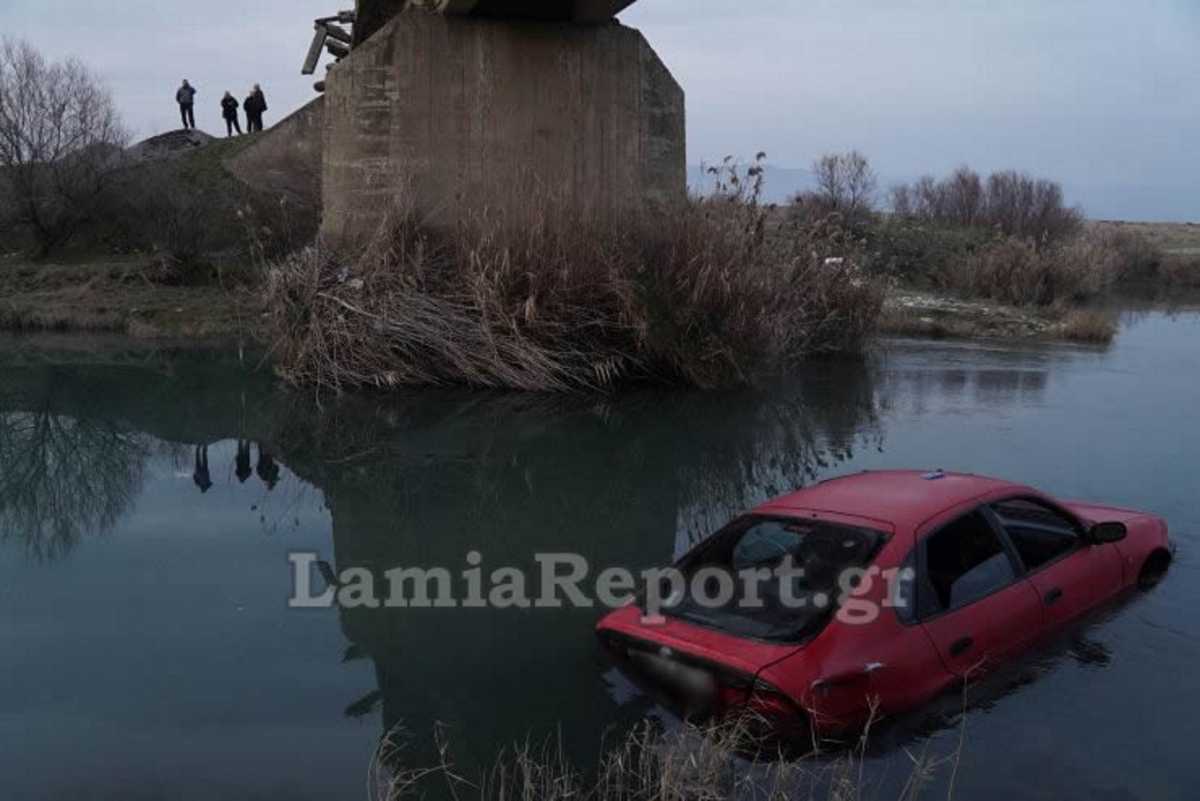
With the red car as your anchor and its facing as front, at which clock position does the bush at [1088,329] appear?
The bush is roughly at 11 o'clock from the red car.

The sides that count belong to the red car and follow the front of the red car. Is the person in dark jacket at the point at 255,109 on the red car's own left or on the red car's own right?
on the red car's own left

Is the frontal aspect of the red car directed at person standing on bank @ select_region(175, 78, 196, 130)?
no

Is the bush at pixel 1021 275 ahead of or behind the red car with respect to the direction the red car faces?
ahead

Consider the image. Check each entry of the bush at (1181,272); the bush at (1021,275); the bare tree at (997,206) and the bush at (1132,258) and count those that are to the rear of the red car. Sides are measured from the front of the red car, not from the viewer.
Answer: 0

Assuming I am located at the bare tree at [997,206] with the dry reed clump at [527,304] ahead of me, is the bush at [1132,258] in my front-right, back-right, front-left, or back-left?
back-left

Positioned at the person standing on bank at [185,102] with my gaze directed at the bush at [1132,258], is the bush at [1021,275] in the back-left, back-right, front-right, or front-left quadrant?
front-right

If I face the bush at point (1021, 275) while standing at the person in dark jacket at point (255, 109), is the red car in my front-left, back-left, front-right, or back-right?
front-right

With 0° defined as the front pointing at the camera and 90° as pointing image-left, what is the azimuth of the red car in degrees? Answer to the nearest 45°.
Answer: approximately 225°

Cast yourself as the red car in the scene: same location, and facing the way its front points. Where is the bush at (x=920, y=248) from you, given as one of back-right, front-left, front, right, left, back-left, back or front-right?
front-left

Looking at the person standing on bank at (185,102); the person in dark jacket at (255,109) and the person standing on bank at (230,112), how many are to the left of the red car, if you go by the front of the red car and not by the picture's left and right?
3

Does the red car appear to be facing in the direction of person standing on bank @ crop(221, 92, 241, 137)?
no

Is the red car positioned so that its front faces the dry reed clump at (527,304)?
no

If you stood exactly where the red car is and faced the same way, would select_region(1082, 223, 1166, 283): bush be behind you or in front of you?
in front

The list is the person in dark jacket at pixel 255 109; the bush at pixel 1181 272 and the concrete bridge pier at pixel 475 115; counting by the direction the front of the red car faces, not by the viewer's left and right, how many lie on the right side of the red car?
0

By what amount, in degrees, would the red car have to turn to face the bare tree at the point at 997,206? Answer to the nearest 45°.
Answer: approximately 45° to its left

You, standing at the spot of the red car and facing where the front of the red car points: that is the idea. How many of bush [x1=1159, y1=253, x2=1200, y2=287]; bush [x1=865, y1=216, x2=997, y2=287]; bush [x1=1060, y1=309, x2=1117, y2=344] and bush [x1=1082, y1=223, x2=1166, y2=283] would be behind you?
0
